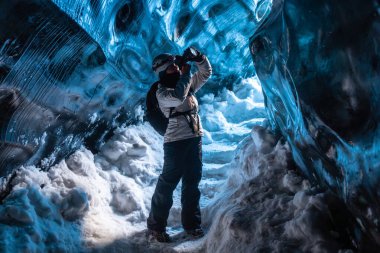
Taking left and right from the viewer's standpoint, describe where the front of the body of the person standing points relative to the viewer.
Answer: facing the viewer and to the right of the viewer

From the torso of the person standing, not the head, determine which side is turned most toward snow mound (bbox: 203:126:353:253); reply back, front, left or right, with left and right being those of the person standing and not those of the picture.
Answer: front

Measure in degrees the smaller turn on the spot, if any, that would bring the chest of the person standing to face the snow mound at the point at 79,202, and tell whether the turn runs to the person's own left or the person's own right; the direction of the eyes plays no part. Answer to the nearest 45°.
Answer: approximately 180°
